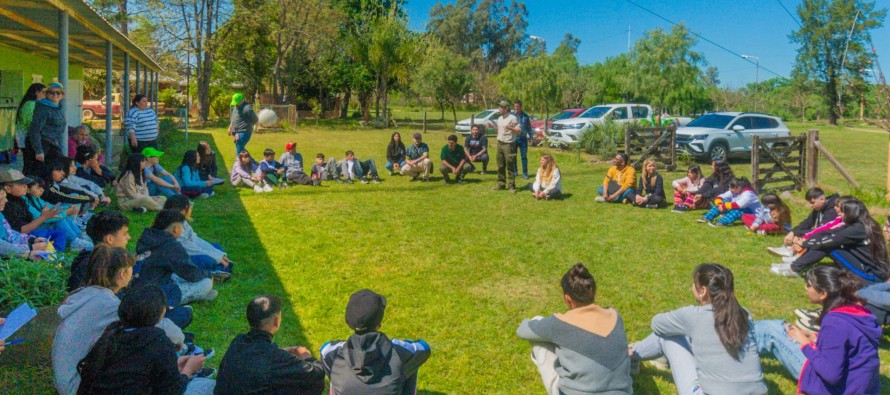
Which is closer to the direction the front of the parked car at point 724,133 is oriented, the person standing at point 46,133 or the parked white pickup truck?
the person standing

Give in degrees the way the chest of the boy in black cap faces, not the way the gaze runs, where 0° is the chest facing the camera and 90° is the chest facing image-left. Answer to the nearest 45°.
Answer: approximately 180°

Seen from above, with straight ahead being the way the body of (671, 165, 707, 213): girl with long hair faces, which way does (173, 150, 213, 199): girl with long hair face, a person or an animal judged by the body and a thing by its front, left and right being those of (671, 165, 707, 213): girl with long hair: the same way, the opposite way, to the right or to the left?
the opposite way

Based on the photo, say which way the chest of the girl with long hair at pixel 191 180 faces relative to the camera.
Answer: to the viewer's right

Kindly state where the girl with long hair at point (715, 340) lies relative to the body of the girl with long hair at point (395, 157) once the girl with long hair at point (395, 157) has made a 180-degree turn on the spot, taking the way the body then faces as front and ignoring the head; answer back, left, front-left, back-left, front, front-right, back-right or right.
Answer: back

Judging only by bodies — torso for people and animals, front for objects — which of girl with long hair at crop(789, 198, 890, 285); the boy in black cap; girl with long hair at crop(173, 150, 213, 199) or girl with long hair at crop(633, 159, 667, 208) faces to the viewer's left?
girl with long hair at crop(789, 198, 890, 285)

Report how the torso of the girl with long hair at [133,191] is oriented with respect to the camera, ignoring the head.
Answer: to the viewer's right

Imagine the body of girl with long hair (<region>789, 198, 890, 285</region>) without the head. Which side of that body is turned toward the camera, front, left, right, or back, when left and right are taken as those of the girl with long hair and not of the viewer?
left

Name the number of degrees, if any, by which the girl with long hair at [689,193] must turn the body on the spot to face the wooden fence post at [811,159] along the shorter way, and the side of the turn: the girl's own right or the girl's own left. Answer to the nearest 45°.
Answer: approximately 180°

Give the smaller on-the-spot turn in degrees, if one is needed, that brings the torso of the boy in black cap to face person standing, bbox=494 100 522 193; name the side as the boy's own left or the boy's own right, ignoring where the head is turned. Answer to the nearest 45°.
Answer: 0° — they already face them

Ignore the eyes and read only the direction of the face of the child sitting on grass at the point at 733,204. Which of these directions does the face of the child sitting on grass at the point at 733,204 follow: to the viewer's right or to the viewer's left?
to the viewer's left

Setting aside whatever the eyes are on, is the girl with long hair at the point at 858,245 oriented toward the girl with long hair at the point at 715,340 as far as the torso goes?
no

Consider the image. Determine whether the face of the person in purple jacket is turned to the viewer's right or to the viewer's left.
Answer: to the viewer's left

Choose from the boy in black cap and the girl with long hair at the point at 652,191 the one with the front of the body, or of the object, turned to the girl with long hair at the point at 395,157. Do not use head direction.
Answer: the boy in black cap

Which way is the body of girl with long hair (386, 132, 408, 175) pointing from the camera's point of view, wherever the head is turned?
toward the camera

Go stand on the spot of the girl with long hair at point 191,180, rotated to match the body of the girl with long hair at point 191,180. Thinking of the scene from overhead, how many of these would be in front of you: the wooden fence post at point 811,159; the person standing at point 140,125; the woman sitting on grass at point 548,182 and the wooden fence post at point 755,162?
3

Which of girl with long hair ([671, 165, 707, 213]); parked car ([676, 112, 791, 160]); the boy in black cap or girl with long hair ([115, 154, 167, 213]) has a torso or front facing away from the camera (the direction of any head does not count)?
the boy in black cap

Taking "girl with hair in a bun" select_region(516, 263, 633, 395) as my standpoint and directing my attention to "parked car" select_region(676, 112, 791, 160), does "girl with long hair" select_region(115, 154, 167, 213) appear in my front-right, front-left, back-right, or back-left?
front-left

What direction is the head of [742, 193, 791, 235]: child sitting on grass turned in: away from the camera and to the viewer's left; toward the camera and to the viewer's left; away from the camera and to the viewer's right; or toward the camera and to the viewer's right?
toward the camera and to the viewer's left

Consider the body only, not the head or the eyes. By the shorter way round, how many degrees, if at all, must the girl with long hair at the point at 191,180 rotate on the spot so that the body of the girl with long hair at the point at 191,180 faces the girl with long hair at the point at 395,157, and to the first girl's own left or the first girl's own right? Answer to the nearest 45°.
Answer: approximately 45° to the first girl's own left
